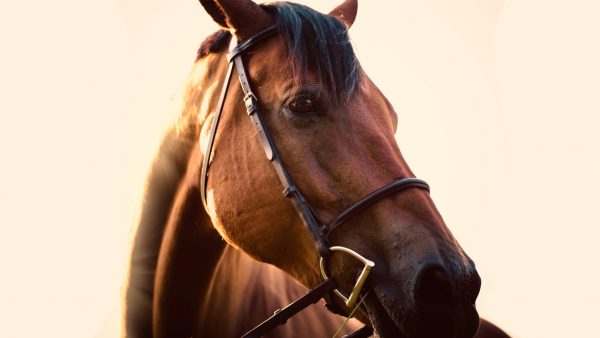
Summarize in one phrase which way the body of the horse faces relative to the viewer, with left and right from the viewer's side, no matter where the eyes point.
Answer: facing the viewer and to the right of the viewer
